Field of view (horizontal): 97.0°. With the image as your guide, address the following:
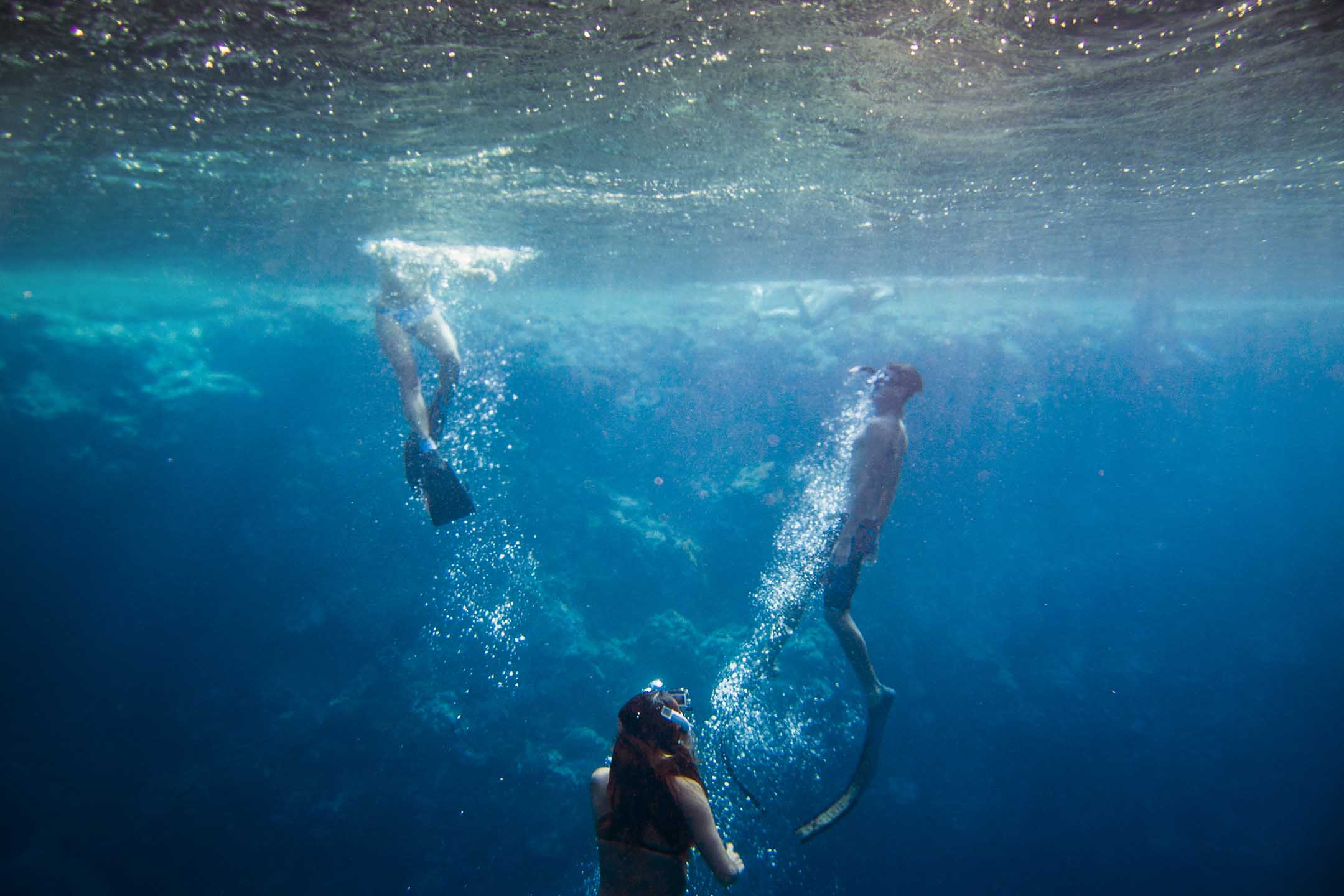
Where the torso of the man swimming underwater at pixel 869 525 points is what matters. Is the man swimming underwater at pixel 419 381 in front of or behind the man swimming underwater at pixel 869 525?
in front

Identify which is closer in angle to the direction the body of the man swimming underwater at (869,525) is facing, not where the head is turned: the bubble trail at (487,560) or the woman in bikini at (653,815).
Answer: the bubble trail

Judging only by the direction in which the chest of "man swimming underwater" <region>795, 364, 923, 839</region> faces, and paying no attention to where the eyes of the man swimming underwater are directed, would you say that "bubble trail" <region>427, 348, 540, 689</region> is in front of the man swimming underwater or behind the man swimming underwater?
in front

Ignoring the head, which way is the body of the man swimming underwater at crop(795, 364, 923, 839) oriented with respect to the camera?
to the viewer's left

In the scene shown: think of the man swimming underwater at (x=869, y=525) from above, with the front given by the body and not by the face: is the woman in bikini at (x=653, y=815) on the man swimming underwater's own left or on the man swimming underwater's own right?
on the man swimming underwater's own left

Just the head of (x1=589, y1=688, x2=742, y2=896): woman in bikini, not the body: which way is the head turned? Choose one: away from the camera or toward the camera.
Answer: away from the camera

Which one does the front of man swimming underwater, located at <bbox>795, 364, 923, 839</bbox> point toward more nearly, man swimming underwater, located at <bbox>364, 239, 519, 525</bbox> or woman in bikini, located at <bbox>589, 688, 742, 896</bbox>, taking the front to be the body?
the man swimming underwater
